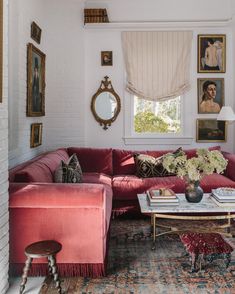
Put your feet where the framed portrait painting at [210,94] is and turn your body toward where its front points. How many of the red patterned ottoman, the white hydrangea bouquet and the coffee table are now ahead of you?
3

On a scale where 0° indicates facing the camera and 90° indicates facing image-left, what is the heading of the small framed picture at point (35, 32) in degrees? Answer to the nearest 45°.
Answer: approximately 270°

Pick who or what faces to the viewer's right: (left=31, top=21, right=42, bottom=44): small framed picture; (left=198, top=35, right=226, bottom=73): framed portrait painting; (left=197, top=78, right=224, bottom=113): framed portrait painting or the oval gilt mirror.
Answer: the small framed picture

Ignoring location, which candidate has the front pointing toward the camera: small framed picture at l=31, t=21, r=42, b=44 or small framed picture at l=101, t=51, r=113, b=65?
small framed picture at l=101, t=51, r=113, b=65

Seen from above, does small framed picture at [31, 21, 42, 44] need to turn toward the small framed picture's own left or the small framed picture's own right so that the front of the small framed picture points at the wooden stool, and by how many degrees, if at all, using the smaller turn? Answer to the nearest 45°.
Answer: approximately 90° to the small framed picture's own right

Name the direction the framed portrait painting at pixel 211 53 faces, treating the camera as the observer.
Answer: facing the viewer

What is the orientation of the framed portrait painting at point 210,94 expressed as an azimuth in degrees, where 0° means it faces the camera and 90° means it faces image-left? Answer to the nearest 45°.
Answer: approximately 0°

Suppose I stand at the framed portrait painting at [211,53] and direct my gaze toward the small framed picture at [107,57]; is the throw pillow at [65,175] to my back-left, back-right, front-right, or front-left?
front-left

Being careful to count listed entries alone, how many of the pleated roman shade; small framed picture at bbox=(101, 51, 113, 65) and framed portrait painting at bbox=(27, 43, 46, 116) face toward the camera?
2

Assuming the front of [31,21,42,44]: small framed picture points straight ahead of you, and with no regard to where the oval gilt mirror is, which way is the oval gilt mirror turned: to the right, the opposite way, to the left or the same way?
to the right

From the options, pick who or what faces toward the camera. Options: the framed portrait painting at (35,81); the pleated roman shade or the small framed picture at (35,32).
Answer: the pleated roman shade

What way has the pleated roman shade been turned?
toward the camera

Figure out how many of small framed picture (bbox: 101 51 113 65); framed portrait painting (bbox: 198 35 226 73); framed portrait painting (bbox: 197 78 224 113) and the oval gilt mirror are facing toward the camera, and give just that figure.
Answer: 4

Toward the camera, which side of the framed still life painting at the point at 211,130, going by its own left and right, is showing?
front
